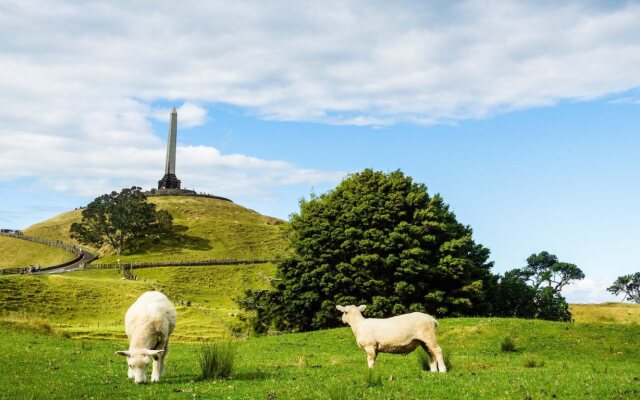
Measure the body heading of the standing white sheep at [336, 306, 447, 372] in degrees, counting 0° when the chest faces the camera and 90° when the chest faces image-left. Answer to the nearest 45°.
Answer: approximately 90°

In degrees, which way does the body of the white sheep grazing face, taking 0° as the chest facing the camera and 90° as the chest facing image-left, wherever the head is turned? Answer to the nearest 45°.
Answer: approximately 0°

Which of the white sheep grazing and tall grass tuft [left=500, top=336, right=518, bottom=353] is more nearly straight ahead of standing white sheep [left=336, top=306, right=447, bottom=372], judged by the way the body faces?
the white sheep grazing

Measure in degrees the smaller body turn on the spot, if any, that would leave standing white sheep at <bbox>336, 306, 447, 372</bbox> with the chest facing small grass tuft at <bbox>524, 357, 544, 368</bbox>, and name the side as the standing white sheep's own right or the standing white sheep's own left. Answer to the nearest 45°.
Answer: approximately 135° to the standing white sheep's own right

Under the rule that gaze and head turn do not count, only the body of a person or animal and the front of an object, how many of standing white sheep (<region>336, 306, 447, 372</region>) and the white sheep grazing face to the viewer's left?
1

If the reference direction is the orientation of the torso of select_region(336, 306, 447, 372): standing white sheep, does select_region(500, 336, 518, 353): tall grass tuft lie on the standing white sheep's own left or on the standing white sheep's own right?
on the standing white sheep's own right

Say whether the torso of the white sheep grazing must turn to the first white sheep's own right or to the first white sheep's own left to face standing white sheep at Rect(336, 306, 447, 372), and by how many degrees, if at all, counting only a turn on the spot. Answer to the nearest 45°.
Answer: approximately 90° to the first white sheep's own left

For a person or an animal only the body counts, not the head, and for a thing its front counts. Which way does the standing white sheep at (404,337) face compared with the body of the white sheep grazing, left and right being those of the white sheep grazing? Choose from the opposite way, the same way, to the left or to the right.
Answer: to the right

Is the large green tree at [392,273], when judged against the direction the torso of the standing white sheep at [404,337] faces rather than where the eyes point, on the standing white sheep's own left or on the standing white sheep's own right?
on the standing white sheep's own right

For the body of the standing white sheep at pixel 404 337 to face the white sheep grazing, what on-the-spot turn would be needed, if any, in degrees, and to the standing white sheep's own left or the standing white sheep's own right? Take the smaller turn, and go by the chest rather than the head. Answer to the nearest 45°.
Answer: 0° — it already faces it

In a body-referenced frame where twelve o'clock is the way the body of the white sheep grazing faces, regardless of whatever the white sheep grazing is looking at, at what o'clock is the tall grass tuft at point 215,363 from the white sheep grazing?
The tall grass tuft is roughly at 9 o'clock from the white sheep grazing.
